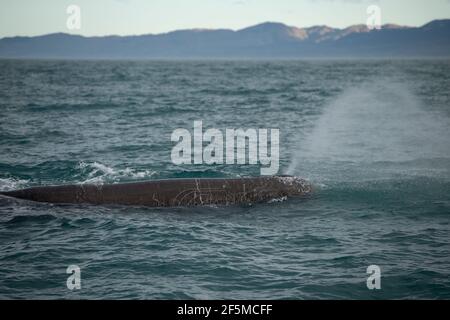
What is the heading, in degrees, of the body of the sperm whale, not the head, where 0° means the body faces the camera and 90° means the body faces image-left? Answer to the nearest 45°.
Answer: approximately 270°
